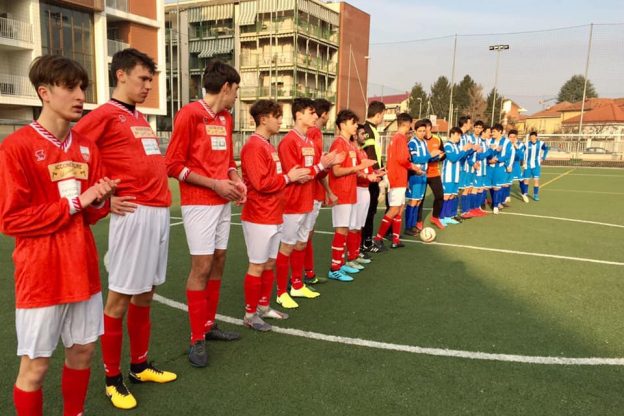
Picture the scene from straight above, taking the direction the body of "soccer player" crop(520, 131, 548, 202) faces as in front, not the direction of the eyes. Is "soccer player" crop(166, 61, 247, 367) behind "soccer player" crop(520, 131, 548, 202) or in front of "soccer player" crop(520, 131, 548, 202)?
in front

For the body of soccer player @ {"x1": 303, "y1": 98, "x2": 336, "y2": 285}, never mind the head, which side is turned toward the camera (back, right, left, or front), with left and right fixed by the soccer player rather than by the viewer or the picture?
right

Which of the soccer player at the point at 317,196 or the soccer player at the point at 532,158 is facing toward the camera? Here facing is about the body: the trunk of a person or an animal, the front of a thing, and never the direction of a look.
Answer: the soccer player at the point at 532,158

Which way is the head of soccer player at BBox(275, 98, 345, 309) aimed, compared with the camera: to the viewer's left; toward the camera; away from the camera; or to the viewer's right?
to the viewer's right

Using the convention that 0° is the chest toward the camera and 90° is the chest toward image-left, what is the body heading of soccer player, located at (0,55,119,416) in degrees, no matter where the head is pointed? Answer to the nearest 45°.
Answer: approximately 315°

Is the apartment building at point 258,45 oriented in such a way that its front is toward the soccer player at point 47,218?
yes

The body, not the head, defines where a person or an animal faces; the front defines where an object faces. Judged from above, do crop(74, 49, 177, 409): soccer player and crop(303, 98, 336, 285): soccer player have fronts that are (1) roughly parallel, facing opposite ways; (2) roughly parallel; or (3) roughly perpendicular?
roughly parallel

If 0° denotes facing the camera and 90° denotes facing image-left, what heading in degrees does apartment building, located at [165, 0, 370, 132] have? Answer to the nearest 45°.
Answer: approximately 0°

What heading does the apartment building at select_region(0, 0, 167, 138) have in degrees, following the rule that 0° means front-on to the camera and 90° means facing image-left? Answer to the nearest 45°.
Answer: approximately 315°

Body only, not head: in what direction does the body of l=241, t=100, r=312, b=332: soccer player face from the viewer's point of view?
to the viewer's right

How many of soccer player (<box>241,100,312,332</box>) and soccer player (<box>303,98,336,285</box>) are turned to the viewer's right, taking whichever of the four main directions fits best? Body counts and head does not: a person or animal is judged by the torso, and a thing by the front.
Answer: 2

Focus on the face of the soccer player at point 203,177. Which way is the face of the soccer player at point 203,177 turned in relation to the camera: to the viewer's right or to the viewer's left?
to the viewer's right

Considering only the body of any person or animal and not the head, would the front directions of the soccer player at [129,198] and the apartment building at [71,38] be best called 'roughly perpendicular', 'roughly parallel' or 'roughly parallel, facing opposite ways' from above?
roughly parallel

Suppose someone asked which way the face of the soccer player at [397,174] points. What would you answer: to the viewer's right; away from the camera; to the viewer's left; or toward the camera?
to the viewer's right

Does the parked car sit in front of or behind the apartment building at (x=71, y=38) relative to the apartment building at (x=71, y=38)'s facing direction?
in front
